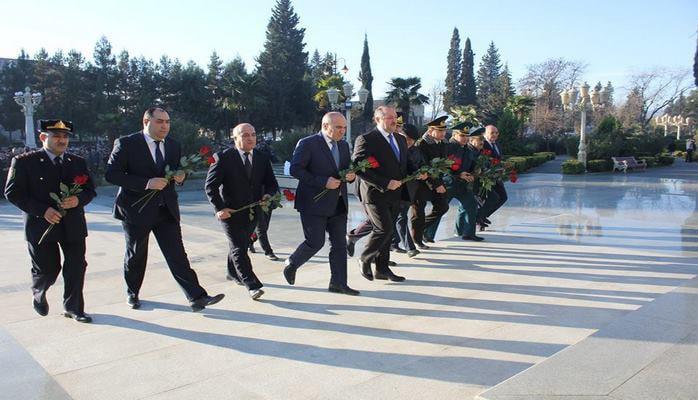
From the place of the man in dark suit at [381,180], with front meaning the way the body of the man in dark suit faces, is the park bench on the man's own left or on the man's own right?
on the man's own left

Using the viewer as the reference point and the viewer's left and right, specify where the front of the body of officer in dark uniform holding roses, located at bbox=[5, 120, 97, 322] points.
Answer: facing the viewer and to the right of the viewer

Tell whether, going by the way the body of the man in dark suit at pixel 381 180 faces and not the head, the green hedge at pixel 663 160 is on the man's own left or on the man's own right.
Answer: on the man's own left

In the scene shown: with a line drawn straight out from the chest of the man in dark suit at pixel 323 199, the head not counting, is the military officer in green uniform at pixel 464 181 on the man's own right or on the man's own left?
on the man's own left

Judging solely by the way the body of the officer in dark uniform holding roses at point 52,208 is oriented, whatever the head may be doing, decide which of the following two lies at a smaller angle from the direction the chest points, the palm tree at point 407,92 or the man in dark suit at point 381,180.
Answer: the man in dark suit
